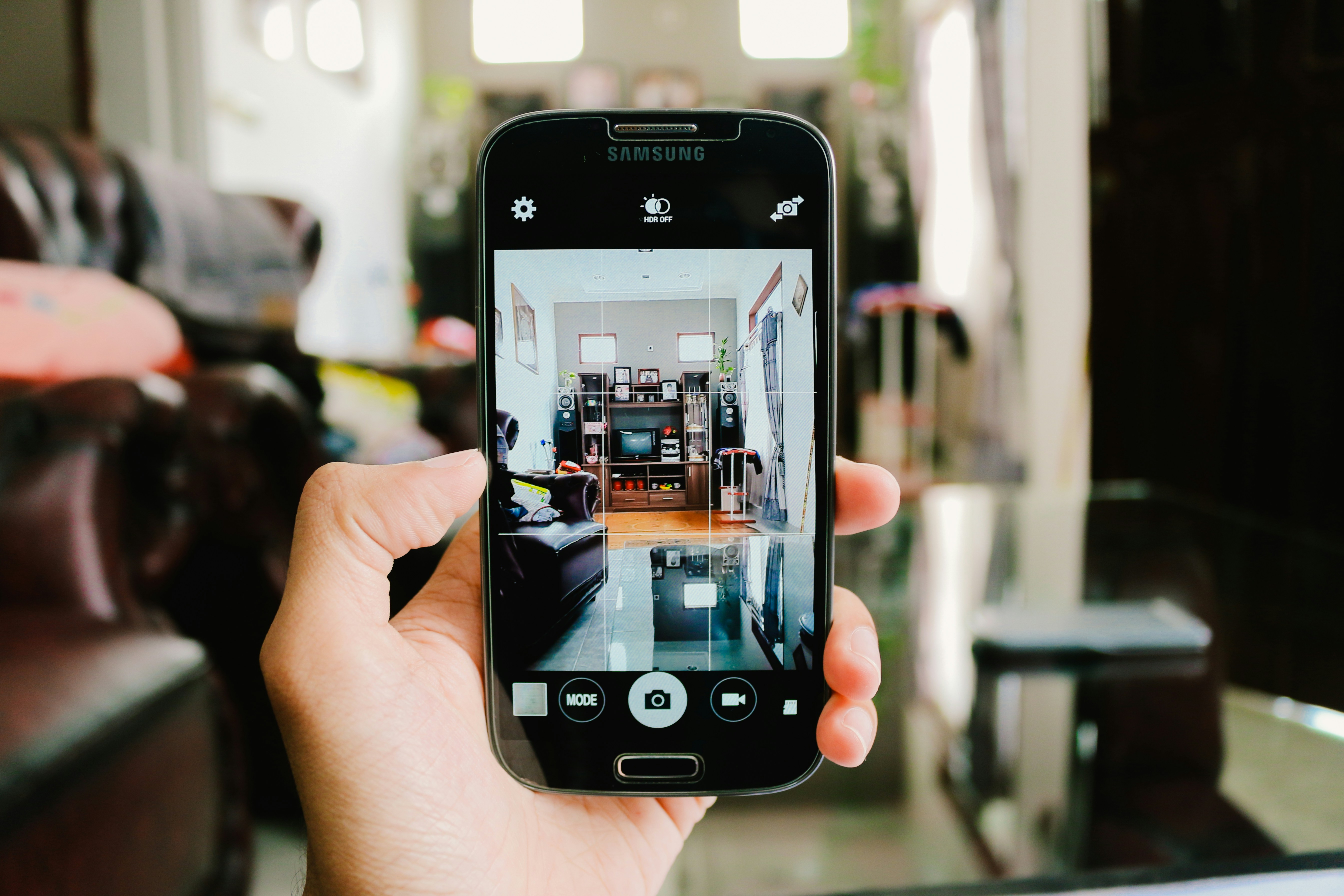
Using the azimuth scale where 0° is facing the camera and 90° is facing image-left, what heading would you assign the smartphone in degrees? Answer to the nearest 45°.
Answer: approximately 0°
